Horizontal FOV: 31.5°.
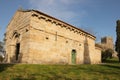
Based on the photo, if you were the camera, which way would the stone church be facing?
facing the viewer and to the left of the viewer
